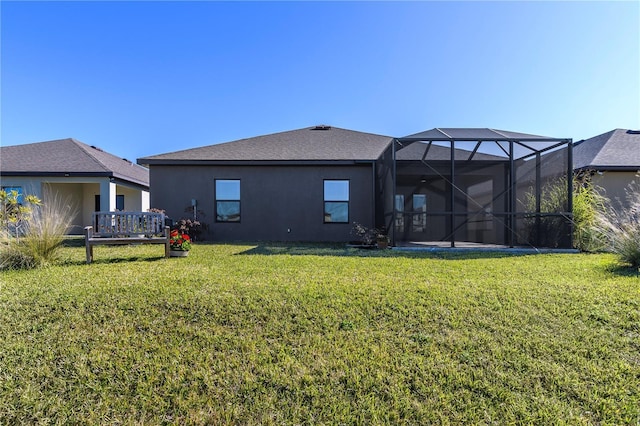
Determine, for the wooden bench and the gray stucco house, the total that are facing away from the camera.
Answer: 1

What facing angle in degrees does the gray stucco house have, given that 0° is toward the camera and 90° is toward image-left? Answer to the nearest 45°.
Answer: approximately 180°

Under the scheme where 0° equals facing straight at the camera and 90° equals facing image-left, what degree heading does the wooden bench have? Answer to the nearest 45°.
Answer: approximately 0°

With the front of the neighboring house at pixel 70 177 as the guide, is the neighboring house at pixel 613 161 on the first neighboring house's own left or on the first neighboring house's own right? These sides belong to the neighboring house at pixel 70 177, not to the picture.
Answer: on the first neighboring house's own right

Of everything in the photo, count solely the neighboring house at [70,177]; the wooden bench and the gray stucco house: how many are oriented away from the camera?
2

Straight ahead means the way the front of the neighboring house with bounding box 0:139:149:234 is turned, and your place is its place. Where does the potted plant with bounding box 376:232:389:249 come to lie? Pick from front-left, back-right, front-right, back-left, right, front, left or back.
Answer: back-right

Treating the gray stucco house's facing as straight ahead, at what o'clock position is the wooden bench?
The wooden bench is roughly at 7 o'clock from the gray stucco house.

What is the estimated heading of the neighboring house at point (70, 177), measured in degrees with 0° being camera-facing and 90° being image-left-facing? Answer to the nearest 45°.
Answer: approximately 180°

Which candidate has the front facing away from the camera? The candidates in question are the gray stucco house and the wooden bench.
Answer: the gray stucco house

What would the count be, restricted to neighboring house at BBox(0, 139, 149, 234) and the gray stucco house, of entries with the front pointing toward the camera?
0
